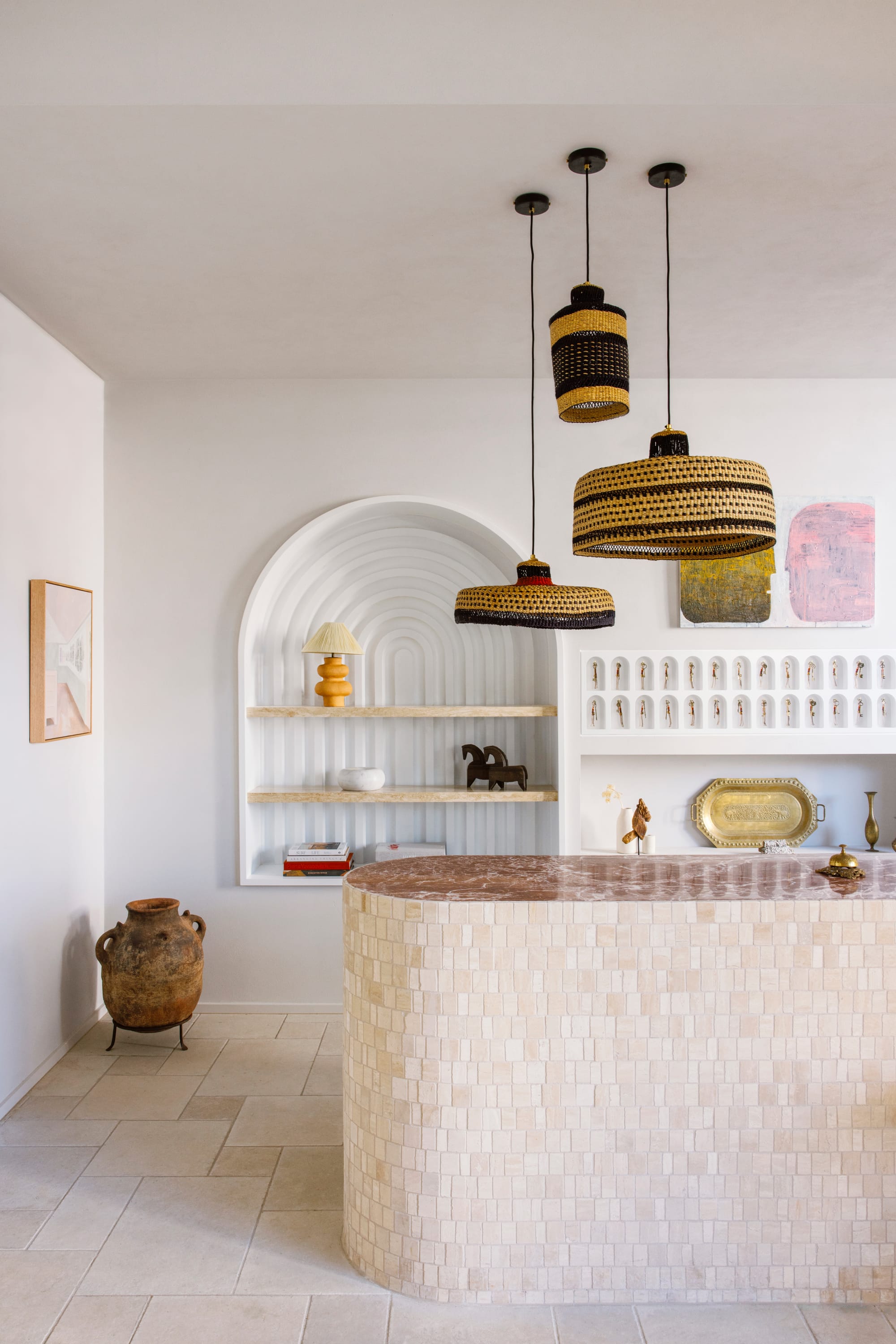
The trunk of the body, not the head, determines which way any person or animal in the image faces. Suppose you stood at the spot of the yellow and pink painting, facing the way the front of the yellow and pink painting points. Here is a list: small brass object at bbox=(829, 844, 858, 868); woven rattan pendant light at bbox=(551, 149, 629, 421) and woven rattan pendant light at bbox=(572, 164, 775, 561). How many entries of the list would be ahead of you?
3

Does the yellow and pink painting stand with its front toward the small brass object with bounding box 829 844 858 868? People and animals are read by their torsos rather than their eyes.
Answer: yes

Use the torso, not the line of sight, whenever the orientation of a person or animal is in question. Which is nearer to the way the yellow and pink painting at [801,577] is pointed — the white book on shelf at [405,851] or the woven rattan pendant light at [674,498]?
the woven rattan pendant light

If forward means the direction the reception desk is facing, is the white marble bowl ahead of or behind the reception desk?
behind

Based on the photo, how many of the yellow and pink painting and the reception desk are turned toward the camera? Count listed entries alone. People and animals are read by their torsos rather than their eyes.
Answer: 2

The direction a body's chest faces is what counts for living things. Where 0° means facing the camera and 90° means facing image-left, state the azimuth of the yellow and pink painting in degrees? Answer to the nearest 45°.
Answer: approximately 0°

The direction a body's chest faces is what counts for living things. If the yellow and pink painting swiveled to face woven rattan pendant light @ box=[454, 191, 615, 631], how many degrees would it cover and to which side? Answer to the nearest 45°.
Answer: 0° — it already faces it

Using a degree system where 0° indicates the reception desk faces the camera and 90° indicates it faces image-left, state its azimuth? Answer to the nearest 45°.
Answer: approximately 0°

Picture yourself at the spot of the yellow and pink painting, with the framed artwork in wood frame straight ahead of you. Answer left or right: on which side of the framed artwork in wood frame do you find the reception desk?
left
